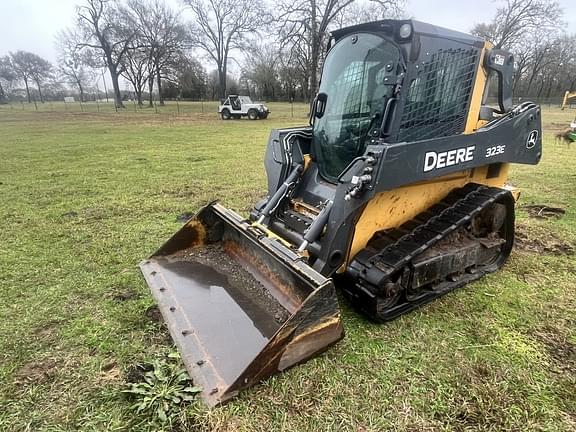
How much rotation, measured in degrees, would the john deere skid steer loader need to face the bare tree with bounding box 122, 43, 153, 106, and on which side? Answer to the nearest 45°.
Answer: approximately 90° to its right

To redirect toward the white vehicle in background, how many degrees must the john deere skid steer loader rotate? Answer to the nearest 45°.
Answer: approximately 135° to its right

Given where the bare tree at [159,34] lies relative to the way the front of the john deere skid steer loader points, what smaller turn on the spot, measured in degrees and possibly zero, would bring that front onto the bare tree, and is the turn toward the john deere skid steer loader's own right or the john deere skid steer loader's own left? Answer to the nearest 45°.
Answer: approximately 90° to the john deere skid steer loader's own right

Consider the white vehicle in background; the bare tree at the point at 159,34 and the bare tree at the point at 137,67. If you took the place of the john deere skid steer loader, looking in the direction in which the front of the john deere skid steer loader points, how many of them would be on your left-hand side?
0

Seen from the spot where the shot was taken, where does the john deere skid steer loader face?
facing the viewer and to the left of the viewer
